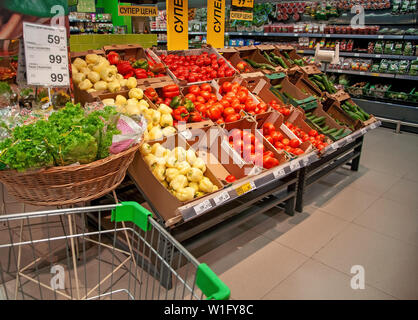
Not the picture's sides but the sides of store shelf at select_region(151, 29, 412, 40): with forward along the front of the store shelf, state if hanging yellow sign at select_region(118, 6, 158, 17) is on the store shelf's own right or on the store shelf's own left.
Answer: on the store shelf's own right

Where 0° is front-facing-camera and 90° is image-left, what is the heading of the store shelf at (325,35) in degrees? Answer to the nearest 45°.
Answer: approximately 0°

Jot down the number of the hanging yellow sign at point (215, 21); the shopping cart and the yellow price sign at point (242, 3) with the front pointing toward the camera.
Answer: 2

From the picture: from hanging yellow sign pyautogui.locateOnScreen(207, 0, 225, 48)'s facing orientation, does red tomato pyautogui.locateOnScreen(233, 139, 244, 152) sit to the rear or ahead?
ahead

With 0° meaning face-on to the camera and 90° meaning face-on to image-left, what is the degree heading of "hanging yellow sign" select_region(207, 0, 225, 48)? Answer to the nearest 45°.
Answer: approximately 0°

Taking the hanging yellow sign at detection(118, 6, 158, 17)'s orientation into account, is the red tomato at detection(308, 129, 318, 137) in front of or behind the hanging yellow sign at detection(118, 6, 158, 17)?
in front
